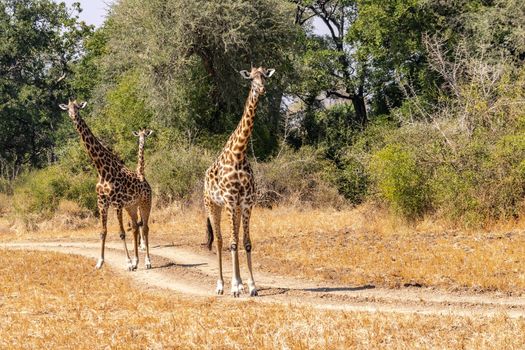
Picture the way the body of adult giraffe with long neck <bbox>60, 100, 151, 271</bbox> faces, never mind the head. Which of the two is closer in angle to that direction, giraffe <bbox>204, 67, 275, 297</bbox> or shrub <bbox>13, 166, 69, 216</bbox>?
the giraffe

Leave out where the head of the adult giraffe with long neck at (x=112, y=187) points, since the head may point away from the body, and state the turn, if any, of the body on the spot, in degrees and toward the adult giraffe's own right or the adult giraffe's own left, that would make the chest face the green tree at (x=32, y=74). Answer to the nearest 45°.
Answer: approximately 135° to the adult giraffe's own right

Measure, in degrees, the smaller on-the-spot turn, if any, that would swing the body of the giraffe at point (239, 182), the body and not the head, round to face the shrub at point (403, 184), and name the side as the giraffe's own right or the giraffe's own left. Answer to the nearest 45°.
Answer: approximately 90° to the giraffe's own left

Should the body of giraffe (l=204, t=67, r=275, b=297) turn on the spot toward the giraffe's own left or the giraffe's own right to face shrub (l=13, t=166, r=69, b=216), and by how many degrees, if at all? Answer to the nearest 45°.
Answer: approximately 180°

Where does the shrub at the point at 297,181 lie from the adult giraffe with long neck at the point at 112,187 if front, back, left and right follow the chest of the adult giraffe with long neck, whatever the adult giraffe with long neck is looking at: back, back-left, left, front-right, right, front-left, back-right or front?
back

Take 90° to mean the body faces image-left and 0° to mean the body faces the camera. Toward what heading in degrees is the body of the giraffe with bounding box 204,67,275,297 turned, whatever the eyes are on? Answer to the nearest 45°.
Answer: approximately 315°

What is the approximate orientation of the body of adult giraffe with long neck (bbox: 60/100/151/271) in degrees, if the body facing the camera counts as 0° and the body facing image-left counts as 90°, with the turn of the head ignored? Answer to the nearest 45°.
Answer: approximately 45°

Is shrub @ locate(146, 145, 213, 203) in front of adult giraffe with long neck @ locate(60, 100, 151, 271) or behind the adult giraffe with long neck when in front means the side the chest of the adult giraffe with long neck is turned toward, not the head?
behind
